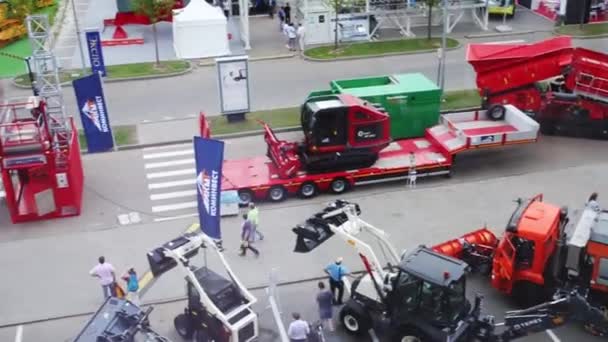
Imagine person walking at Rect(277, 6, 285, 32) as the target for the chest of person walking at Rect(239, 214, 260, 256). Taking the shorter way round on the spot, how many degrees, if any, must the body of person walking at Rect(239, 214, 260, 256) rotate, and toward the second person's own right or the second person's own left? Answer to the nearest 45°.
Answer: approximately 90° to the second person's own right

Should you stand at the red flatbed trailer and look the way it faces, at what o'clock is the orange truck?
The orange truck is roughly at 2 o'clock from the red flatbed trailer.

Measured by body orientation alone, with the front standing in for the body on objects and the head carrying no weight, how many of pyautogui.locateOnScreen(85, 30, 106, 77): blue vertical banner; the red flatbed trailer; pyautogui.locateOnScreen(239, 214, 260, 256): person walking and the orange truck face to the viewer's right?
1

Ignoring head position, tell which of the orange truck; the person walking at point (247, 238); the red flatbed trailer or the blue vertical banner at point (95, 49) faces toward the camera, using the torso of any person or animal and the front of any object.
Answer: the blue vertical banner

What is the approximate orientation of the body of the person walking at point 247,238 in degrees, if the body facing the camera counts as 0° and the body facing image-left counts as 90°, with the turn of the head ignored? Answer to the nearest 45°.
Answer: approximately 90°

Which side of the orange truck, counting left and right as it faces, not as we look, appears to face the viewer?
left

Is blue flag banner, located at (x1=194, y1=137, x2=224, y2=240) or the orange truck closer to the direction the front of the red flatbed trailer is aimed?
the orange truck

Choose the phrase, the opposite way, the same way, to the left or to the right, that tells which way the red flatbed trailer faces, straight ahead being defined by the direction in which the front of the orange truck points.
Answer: the opposite way

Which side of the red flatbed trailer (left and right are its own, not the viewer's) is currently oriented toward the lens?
right

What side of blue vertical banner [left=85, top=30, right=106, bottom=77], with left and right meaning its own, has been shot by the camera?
front

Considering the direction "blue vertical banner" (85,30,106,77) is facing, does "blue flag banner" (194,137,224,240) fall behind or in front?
in front

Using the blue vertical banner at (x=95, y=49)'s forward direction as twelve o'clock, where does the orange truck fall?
The orange truck is roughly at 11 o'clock from the blue vertical banner.

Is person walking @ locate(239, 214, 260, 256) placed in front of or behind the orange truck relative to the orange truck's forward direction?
in front

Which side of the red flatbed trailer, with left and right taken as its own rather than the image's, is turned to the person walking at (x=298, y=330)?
right

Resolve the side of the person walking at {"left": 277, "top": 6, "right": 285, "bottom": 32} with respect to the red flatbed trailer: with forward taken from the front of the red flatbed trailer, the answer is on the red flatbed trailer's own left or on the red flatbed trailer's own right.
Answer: on the red flatbed trailer's own left

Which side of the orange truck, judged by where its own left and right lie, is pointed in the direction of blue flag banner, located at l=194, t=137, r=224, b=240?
front

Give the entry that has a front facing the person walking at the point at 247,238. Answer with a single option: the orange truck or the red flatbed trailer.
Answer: the orange truck

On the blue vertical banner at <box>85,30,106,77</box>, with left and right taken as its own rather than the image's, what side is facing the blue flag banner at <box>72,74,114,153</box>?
front

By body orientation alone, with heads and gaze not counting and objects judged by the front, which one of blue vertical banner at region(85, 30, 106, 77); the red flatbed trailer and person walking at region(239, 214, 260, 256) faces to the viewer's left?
the person walking
